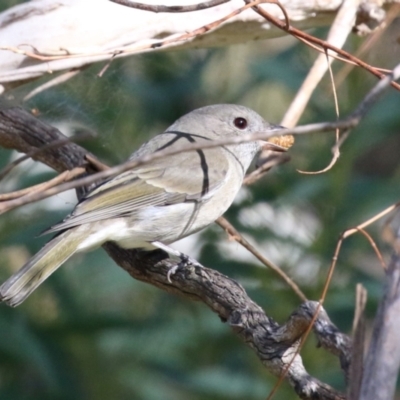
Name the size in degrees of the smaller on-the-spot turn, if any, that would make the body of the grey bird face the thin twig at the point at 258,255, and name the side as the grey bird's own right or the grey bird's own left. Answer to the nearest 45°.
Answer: approximately 45° to the grey bird's own right

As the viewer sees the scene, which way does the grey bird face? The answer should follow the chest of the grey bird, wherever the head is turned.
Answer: to the viewer's right

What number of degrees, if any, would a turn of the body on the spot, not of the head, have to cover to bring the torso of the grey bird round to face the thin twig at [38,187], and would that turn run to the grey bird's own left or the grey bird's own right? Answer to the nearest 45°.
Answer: approximately 135° to the grey bird's own right
